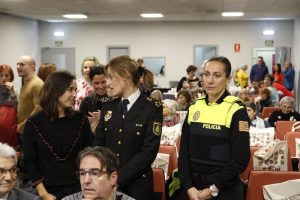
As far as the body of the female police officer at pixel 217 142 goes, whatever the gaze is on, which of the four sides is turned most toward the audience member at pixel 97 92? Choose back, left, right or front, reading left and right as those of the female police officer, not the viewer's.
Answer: right

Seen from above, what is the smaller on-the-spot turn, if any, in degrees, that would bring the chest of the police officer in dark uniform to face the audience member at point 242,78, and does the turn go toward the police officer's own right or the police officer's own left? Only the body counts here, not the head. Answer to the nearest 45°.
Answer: approximately 135° to the police officer's own right

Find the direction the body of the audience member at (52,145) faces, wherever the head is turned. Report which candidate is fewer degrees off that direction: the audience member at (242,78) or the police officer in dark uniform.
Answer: the police officer in dark uniform

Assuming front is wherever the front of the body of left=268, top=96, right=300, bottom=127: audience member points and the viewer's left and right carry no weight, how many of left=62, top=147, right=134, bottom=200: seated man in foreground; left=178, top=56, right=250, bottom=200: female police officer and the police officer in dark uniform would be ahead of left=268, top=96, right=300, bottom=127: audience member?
3

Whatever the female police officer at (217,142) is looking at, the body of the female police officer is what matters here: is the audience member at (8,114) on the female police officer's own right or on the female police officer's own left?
on the female police officer's own right

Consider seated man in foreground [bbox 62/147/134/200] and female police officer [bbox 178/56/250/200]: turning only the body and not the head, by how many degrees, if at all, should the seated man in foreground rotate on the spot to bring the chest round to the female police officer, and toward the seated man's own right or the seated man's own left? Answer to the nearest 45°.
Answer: approximately 180°

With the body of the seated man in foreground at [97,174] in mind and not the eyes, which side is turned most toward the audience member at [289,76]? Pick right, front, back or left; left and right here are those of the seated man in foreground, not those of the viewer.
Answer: back

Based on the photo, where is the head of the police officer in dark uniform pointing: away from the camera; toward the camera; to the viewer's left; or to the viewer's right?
to the viewer's left

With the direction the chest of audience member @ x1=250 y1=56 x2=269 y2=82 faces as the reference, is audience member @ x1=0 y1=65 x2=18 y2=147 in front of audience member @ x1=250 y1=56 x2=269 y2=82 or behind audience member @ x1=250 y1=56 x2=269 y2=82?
in front

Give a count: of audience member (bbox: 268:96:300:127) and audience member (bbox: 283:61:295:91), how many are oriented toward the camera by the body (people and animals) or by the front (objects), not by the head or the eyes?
1

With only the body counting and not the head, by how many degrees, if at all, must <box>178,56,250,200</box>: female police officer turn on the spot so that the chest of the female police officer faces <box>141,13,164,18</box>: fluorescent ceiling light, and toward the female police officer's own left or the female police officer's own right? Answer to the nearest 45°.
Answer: approximately 135° to the female police officer's own right
